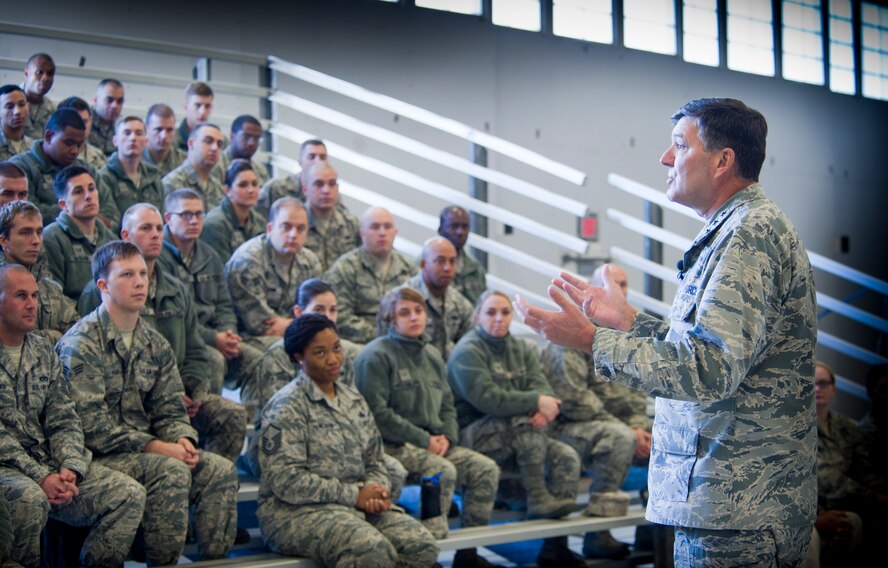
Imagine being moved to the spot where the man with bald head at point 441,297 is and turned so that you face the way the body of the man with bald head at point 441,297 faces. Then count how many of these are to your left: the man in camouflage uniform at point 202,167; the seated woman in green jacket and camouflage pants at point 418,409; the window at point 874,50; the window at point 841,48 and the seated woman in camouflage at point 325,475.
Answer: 2

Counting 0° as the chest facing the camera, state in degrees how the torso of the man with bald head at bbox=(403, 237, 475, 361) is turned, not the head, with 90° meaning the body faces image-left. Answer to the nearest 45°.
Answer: approximately 315°

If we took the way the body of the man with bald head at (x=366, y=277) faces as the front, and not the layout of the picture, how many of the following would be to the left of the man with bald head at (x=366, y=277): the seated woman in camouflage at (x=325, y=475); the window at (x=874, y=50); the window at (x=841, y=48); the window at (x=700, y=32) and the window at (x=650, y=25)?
4

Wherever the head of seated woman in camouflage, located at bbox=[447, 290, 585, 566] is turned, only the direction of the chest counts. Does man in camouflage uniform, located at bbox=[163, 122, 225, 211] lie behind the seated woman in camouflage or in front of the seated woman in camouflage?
behind

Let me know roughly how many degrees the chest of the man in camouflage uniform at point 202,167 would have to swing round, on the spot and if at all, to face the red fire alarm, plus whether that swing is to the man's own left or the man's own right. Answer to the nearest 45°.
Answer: approximately 90° to the man's own left

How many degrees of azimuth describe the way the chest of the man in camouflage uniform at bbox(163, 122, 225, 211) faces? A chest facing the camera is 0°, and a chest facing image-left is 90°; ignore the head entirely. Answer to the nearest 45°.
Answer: approximately 315°

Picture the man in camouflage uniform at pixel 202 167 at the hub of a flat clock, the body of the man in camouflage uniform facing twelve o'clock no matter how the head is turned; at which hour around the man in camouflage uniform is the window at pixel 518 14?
The window is roughly at 9 o'clock from the man in camouflage uniform.
